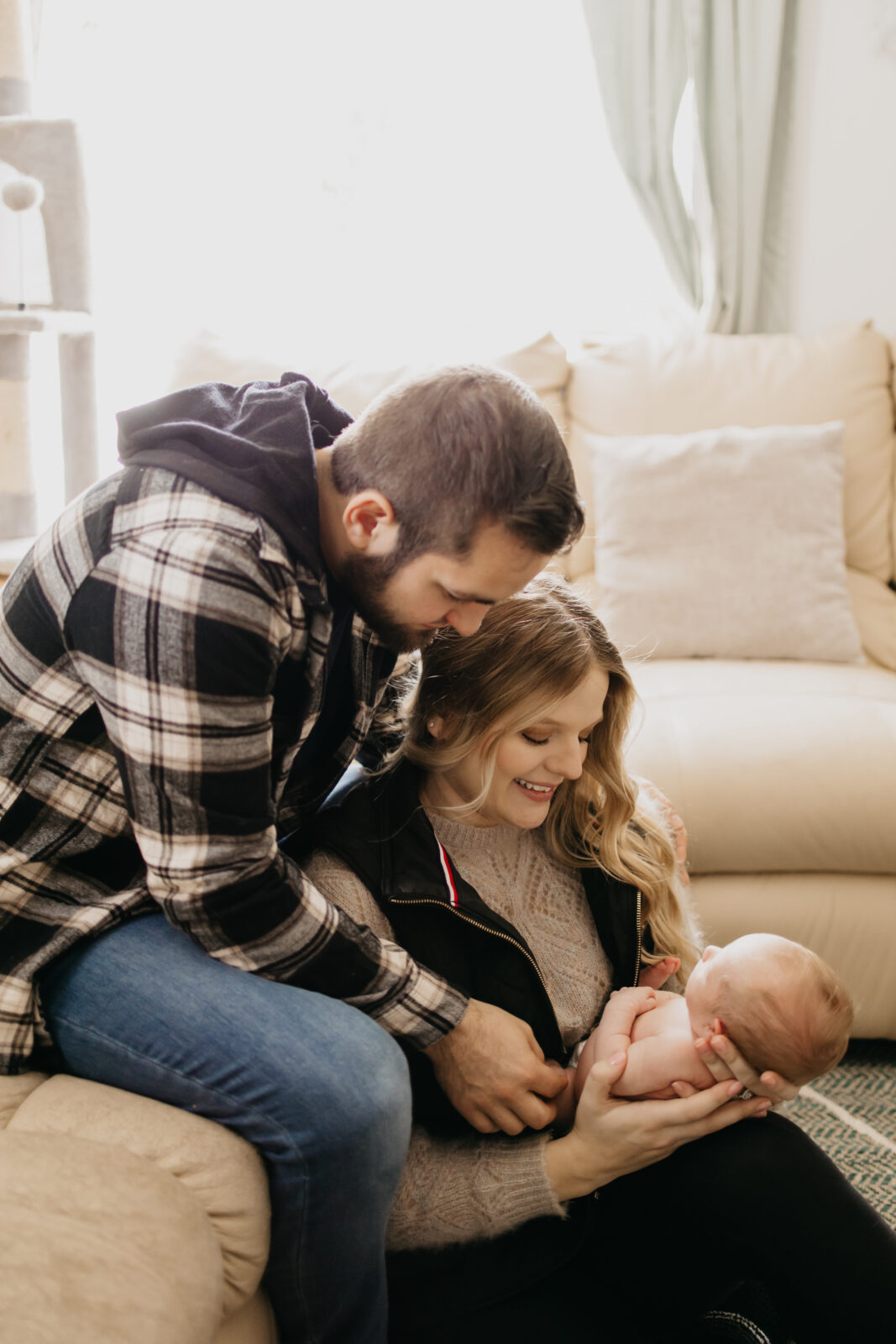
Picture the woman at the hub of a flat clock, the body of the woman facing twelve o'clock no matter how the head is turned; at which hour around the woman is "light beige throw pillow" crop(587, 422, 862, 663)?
The light beige throw pillow is roughly at 8 o'clock from the woman.

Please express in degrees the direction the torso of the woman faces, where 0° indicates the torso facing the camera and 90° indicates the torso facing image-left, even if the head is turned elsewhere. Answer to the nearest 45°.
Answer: approximately 315°

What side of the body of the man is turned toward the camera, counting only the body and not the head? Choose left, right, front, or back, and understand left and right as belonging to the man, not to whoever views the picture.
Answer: right

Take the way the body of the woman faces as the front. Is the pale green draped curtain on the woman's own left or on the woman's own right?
on the woman's own left

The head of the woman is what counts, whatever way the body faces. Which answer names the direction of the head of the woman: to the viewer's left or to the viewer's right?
to the viewer's right

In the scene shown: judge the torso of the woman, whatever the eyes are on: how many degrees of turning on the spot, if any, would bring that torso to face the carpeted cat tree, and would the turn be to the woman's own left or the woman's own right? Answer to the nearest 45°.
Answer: approximately 180°

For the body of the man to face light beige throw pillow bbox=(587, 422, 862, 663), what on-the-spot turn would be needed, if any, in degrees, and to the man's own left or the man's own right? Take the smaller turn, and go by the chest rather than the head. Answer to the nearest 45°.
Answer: approximately 45° to the man's own left

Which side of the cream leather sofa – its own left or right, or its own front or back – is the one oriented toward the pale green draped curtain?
back
